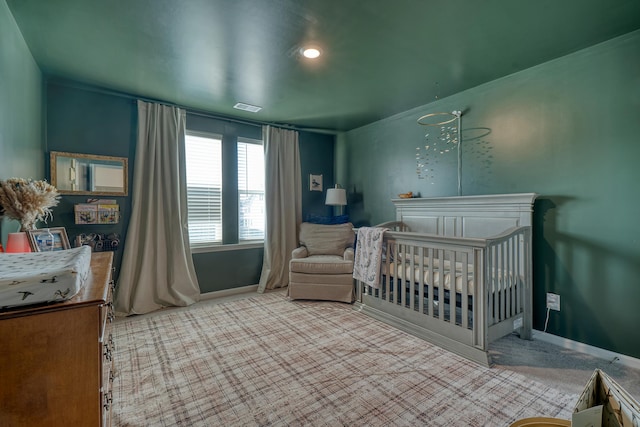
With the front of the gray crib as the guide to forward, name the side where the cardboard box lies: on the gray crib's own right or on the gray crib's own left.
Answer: on the gray crib's own left

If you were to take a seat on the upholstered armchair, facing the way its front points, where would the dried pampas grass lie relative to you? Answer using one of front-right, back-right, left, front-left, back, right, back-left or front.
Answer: front-right

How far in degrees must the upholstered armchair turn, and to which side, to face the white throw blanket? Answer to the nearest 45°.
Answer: approximately 45° to its left

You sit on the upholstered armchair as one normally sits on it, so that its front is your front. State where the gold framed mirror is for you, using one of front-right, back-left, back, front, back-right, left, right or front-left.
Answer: right

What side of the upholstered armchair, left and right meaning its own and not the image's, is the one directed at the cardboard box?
front

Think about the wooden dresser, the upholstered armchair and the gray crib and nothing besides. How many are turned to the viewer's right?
1

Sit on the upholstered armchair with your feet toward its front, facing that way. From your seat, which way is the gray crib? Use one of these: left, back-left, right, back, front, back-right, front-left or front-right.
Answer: front-left

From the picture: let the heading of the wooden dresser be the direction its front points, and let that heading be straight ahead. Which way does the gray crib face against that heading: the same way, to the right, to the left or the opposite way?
the opposite way

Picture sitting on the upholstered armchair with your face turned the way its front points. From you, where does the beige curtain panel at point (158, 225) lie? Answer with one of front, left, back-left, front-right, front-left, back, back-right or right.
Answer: right

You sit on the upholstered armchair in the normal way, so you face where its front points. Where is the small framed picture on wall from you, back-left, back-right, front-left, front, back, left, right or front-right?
back

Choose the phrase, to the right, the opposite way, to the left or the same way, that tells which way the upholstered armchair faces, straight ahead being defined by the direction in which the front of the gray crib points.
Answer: to the left

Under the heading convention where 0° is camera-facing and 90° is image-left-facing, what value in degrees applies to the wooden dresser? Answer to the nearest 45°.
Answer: approximately 270°

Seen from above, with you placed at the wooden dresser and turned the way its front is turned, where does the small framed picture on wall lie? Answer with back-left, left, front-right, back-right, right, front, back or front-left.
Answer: front-left
